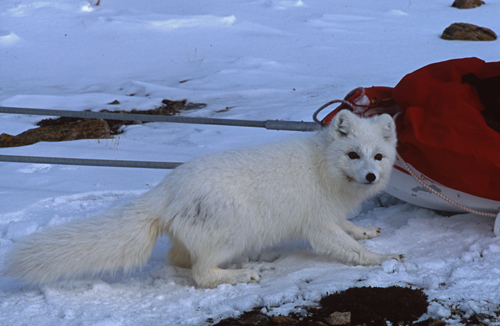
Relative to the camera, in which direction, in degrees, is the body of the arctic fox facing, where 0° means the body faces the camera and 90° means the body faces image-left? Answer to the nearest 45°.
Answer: approximately 270°

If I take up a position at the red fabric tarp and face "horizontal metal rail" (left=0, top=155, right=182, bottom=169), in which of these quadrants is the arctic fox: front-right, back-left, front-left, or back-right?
front-left

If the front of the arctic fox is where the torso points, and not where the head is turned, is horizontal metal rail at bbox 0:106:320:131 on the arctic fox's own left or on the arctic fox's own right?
on the arctic fox's own left

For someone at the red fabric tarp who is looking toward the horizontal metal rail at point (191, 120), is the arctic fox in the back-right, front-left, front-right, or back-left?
front-left

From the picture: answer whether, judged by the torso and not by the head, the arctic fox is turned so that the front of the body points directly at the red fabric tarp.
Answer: yes

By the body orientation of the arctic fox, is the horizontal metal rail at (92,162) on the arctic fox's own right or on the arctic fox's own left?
on the arctic fox's own left

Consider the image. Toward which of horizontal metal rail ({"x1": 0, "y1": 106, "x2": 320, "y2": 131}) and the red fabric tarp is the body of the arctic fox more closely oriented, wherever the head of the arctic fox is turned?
the red fabric tarp
